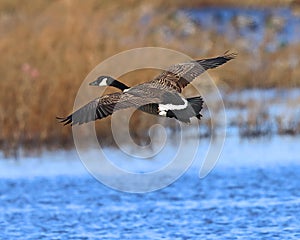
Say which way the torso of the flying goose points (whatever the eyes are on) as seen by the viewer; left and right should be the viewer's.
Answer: facing away from the viewer and to the left of the viewer
